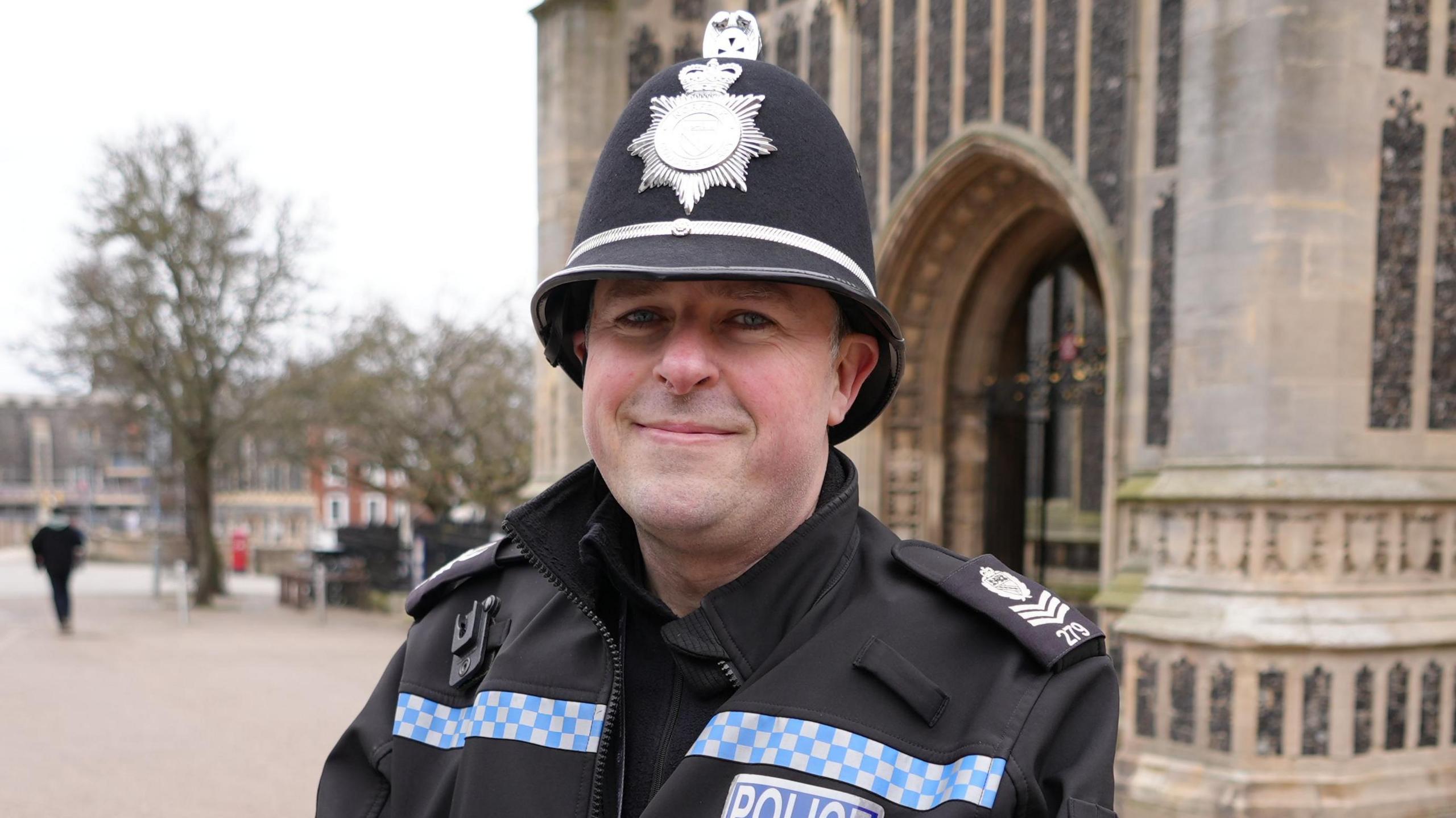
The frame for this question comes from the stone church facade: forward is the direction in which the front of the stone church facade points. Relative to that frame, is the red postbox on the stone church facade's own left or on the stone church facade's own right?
on the stone church facade's own right

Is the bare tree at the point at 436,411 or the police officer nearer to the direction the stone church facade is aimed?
the police officer

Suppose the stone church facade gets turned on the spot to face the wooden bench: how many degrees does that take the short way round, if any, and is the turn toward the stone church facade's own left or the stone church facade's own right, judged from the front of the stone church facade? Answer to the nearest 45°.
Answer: approximately 90° to the stone church facade's own right

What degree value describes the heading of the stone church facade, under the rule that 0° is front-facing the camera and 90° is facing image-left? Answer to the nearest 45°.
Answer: approximately 45°

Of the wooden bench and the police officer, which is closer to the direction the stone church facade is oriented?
the police officer

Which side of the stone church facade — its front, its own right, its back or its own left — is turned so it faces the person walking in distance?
right

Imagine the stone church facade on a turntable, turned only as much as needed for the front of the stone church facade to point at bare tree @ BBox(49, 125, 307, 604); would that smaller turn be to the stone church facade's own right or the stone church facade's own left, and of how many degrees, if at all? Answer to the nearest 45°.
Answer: approximately 90° to the stone church facade's own right

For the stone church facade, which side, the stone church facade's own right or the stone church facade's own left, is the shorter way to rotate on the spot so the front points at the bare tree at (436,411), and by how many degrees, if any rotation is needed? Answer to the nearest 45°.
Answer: approximately 90° to the stone church facade's own right

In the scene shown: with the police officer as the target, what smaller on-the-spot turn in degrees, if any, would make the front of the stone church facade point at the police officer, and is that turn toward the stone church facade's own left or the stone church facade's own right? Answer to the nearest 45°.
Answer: approximately 45° to the stone church facade's own left
